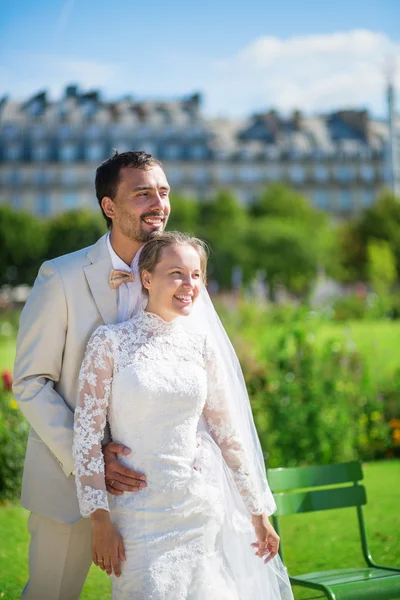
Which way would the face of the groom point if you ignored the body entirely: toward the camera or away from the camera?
toward the camera

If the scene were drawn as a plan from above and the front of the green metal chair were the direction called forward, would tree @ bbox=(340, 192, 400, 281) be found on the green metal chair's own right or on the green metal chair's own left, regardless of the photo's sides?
on the green metal chair's own left

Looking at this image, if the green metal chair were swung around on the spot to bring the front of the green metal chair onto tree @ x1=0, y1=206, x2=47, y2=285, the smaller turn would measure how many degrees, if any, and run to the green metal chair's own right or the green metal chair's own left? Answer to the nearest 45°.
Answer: approximately 135° to the green metal chair's own left

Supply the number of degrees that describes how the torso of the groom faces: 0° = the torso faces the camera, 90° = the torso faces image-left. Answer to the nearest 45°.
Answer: approximately 315°

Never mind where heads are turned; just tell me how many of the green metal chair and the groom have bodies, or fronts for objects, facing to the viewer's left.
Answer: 0

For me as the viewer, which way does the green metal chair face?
facing the viewer and to the right of the viewer

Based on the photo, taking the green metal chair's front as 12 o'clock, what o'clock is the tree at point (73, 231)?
The tree is roughly at 7 o'clock from the green metal chair.

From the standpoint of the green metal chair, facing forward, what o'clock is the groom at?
The groom is roughly at 3 o'clock from the green metal chair.

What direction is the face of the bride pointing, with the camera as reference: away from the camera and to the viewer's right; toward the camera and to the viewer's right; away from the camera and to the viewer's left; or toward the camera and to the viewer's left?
toward the camera and to the viewer's right

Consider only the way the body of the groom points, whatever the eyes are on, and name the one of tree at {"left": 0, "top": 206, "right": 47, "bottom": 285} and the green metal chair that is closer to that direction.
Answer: the green metal chair

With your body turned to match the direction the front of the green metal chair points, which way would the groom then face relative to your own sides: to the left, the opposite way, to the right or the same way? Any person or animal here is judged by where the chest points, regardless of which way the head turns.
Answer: the same way
